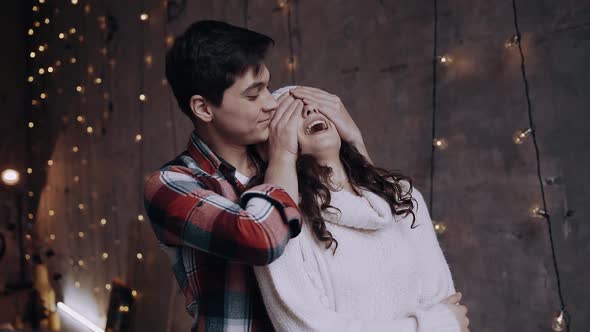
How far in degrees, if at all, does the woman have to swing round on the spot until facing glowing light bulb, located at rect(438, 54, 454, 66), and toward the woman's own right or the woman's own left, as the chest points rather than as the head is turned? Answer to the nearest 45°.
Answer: approximately 180°

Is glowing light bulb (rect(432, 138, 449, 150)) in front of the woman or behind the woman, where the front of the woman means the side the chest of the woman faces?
behind

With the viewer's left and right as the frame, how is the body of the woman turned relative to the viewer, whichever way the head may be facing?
facing the viewer

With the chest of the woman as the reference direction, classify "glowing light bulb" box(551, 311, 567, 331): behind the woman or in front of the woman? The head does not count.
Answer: behind

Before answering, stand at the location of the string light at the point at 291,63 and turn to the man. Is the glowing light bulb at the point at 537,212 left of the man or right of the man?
left

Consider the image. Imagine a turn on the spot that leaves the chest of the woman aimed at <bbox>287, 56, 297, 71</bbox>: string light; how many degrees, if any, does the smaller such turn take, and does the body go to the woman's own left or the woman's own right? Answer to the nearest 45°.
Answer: approximately 180°

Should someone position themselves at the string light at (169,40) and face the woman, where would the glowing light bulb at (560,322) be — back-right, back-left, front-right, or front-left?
front-left

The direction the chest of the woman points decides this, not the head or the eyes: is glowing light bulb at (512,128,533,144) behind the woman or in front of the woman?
behind

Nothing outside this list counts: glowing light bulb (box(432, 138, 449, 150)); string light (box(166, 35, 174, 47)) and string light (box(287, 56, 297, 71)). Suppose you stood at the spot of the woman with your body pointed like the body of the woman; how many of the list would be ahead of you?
0

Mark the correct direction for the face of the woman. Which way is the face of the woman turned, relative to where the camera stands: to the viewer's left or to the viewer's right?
to the viewer's left

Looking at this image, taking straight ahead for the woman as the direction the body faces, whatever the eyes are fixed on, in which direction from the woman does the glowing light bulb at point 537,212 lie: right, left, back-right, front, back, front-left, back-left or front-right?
back-left

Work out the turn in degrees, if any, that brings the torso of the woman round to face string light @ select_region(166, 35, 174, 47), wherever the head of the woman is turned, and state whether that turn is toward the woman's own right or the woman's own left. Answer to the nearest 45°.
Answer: approximately 135° to the woman's own right
